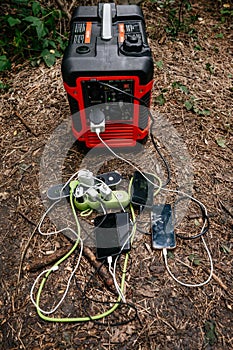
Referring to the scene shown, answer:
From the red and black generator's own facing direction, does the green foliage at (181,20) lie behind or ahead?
behind

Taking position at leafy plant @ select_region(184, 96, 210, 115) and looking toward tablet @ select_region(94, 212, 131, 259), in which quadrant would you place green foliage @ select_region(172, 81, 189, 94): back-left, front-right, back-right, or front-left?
back-right

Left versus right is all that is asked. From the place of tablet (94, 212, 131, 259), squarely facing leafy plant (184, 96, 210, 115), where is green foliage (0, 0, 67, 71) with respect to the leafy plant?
left

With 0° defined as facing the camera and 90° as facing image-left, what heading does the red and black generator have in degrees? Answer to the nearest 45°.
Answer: approximately 0°

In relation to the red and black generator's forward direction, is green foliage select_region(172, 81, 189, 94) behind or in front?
behind
